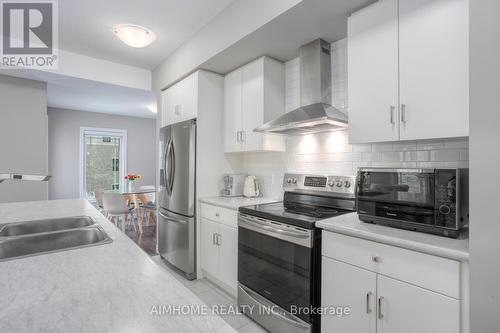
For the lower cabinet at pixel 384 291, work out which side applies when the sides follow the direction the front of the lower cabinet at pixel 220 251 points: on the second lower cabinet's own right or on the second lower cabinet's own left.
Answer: on the second lower cabinet's own left

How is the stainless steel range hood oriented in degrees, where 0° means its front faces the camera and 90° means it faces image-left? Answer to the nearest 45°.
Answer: approximately 45°

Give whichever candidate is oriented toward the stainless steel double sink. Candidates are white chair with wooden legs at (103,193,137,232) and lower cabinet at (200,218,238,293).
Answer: the lower cabinet

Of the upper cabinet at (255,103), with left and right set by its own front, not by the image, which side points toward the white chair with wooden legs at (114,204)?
right

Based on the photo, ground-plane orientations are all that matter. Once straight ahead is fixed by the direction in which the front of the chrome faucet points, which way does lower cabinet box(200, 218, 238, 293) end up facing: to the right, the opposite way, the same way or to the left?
the opposite way

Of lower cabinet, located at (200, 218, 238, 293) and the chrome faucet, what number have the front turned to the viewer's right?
1

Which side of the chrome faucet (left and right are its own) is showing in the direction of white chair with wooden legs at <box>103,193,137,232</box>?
left

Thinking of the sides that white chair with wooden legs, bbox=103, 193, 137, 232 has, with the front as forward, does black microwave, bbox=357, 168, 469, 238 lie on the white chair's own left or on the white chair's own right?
on the white chair's own right

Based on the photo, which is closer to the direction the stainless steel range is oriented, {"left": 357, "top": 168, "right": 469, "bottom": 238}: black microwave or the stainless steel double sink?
the stainless steel double sink

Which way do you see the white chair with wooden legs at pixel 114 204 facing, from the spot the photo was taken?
facing away from the viewer and to the right of the viewer

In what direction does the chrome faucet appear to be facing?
to the viewer's right
